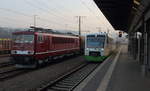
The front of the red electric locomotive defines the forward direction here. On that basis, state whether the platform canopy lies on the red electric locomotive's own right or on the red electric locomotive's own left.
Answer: on the red electric locomotive's own left

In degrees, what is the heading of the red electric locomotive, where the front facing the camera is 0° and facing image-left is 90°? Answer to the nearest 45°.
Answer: approximately 45°
